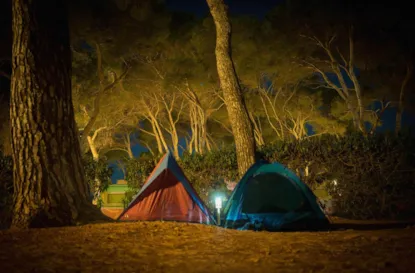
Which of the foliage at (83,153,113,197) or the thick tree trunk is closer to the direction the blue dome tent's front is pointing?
the thick tree trunk

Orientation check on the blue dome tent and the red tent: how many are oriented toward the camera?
2

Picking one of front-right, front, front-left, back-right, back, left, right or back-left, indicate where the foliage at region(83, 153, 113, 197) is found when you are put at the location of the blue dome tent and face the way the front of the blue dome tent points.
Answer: back-right

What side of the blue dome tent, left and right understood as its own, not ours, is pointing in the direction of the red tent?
right

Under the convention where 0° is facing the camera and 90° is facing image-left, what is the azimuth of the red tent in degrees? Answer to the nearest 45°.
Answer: approximately 0°

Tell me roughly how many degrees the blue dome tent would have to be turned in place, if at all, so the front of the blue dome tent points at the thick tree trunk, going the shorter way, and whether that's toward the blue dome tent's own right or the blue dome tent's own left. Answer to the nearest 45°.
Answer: approximately 45° to the blue dome tent's own right

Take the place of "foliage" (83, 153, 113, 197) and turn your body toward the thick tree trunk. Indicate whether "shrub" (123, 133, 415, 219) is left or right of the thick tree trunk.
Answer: left

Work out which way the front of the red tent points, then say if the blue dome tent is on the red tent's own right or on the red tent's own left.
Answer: on the red tent's own left

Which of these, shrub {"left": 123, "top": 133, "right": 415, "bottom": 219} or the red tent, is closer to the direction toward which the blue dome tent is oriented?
the red tent

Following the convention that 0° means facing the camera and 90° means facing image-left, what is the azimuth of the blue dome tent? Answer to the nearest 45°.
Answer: approximately 0°
